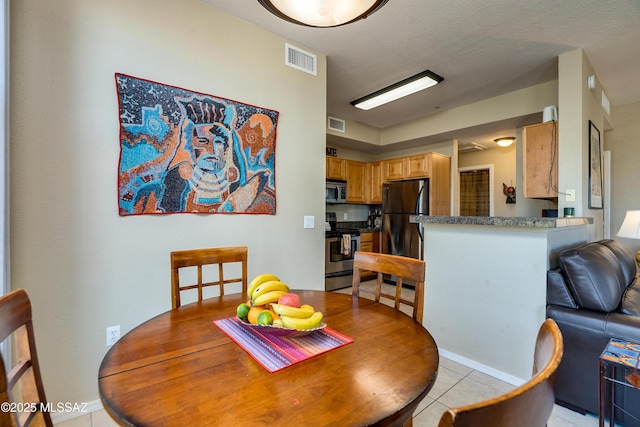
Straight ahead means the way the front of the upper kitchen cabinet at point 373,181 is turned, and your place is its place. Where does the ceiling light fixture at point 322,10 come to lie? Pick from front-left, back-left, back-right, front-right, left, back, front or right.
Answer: front-right

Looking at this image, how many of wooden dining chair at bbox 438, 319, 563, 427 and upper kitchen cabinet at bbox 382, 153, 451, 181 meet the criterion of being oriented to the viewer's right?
0

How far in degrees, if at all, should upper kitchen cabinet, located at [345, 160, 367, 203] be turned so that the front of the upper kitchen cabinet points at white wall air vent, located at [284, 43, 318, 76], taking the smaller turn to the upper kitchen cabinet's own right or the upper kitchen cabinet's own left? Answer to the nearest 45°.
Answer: approximately 45° to the upper kitchen cabinet's own right

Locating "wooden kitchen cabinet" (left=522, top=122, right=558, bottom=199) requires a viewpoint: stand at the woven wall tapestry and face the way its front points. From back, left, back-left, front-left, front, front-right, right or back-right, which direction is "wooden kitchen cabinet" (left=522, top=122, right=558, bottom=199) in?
front-left

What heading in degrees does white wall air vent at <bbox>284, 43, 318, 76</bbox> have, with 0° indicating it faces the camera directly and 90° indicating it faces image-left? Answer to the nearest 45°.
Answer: approximately 315°

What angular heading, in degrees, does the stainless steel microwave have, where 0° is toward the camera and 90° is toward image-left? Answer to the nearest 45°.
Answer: approximately 315°

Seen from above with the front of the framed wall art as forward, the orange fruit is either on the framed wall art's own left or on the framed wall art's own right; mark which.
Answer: on the framed wall art's own right

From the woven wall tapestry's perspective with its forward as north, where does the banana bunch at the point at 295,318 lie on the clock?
The banana bunch is roughly at 1 o'clock from the woven wall tapestry.

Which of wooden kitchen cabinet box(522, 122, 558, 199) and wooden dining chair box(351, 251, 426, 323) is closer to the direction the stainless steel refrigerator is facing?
the wooden dining chair

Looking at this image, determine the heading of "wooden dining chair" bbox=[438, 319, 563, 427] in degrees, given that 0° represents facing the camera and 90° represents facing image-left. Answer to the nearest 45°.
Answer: approximately 135°

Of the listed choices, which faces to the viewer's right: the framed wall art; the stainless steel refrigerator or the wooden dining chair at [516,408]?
the framed wall art

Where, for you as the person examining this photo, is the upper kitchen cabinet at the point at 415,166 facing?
facing the viewer and to the left of the viewer
